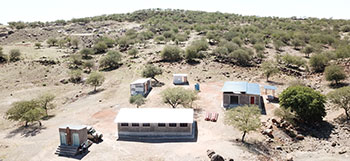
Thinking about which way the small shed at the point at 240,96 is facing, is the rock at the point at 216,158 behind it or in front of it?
in front

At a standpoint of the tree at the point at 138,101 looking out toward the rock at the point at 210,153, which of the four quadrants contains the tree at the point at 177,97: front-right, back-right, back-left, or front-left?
front-left

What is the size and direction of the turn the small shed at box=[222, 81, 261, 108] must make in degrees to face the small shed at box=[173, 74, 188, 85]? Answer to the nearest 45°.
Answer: approximately 135° to its right

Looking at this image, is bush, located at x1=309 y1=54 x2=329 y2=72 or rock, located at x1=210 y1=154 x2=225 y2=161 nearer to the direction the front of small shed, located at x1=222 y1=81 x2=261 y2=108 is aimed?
the rock

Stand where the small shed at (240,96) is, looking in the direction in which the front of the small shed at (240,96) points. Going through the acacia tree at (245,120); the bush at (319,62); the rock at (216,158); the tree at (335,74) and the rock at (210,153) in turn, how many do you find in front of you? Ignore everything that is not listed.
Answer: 3

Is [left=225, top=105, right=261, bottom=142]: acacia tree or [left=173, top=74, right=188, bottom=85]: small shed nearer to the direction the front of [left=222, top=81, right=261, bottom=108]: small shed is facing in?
the acacia tree

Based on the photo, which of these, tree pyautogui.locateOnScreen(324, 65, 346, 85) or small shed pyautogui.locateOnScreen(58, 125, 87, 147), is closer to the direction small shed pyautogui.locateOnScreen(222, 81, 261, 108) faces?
the small shed

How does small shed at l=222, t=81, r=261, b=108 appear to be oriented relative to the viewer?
toward the camera

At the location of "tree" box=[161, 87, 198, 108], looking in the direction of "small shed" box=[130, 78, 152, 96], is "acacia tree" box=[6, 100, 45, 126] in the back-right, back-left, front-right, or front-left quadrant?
front-left

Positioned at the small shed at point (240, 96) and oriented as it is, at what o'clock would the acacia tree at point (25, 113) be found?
The acacia tree is roughly at 2 o'clock from the small shed.

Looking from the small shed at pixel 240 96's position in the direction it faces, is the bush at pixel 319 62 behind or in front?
behind

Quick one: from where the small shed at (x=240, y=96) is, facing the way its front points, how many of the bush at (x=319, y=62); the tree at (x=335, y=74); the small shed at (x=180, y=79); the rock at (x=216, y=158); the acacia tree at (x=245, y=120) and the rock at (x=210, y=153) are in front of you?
3

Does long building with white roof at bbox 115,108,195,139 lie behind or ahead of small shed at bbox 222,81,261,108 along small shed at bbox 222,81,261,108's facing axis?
ahead

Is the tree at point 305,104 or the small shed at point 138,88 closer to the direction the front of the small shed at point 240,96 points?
the tree

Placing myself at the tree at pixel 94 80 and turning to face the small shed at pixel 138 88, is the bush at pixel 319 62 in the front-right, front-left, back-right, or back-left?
front-left

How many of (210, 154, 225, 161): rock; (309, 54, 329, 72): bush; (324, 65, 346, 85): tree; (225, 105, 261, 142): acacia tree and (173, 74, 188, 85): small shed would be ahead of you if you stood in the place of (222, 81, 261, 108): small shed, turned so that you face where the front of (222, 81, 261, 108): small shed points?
2

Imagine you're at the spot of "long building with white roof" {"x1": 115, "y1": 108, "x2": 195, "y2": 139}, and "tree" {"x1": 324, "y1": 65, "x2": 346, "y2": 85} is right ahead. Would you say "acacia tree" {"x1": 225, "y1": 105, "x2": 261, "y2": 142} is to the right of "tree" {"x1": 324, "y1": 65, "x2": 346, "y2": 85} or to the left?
right

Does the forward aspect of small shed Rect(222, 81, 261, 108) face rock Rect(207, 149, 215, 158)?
yes

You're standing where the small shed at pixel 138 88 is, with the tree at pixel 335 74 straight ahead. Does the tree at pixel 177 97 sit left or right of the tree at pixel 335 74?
right
